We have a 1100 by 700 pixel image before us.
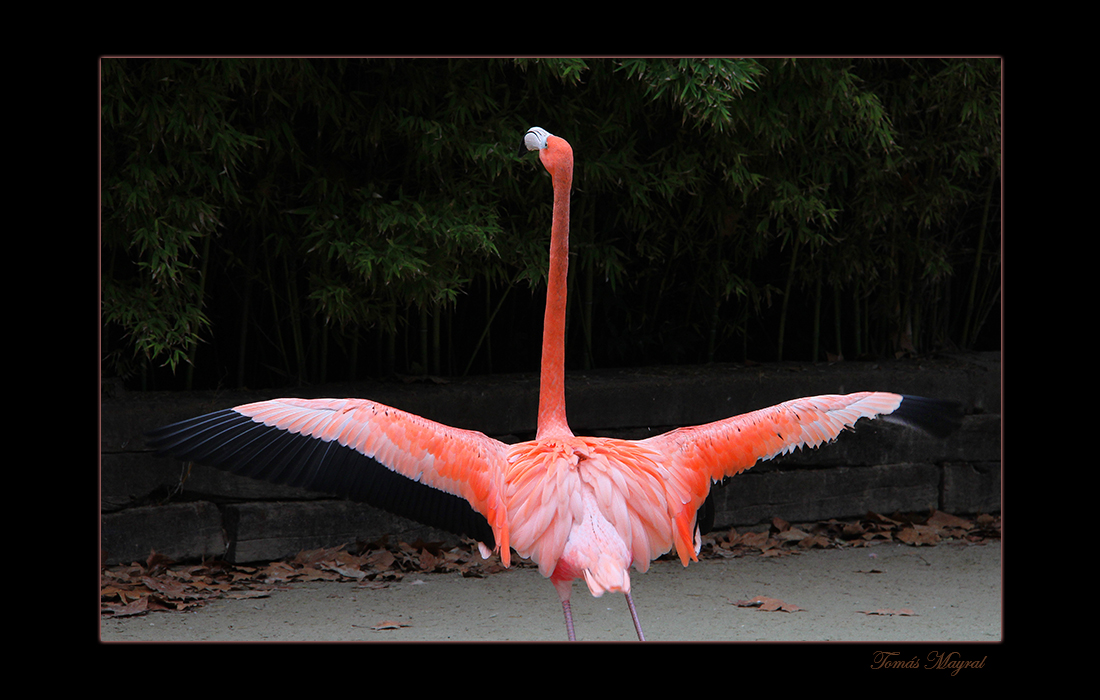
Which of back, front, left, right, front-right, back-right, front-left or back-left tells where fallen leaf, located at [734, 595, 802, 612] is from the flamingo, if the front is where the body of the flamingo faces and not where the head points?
front-right

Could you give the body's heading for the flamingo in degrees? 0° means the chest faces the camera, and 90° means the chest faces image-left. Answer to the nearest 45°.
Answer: approximately 180°
